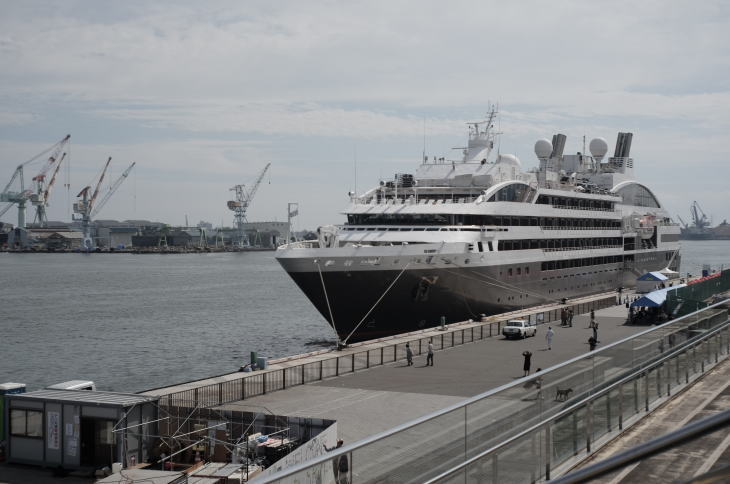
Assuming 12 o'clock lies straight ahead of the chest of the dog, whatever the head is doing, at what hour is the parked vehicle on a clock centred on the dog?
The parked vehicle is roughly at 9 o'clock from the dog.

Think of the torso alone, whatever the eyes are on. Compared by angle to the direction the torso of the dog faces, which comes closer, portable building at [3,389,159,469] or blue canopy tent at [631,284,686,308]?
the blue canopy tent

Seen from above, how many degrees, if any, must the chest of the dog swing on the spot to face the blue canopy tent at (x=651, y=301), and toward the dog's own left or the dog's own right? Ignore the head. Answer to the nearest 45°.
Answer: approximately 90° to the dog's own left

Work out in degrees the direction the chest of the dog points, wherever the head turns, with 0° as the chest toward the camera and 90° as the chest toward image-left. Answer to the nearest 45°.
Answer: approximately 270°

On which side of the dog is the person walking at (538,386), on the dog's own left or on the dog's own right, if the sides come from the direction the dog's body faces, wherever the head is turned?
on the dog's own left

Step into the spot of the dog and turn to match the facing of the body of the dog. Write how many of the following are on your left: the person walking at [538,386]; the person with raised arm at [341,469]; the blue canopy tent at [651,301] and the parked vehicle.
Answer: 2
